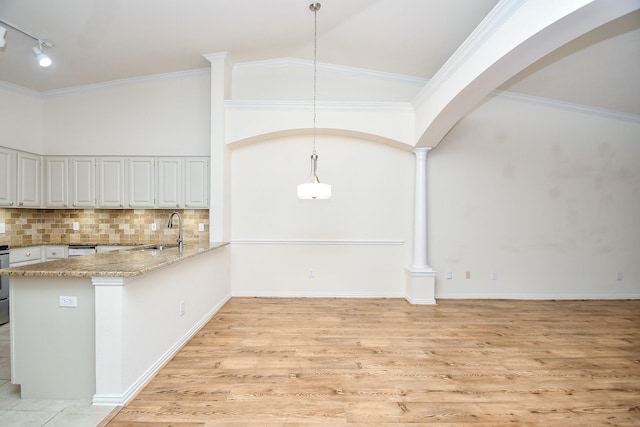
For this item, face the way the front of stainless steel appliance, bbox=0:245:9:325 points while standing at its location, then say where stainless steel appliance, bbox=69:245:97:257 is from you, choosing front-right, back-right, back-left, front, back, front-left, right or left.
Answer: left

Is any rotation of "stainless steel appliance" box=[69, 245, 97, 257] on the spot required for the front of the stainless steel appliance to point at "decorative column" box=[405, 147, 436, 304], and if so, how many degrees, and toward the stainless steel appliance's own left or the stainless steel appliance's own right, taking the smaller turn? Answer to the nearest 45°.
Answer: approximately 90° to the stainless steel appliance's own left

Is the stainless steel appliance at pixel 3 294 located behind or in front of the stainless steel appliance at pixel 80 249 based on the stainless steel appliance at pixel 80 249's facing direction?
in front

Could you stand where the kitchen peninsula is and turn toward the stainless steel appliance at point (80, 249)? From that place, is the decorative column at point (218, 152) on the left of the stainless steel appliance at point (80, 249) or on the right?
right

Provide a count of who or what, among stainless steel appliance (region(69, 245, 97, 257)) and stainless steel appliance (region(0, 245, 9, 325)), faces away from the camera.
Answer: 0

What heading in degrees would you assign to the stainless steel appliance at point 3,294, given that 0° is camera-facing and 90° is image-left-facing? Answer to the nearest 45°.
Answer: approximately 315°

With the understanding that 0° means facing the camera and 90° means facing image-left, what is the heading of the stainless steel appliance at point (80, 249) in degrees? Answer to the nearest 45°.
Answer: approximately 45°

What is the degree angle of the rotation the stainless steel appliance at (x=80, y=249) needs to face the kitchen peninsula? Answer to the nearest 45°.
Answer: approximately 45° to its left
